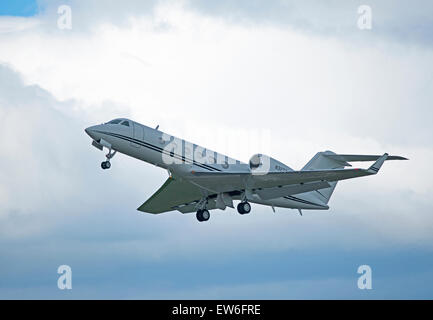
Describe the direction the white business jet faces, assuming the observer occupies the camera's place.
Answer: facing the viewer and to the left of the viewer
